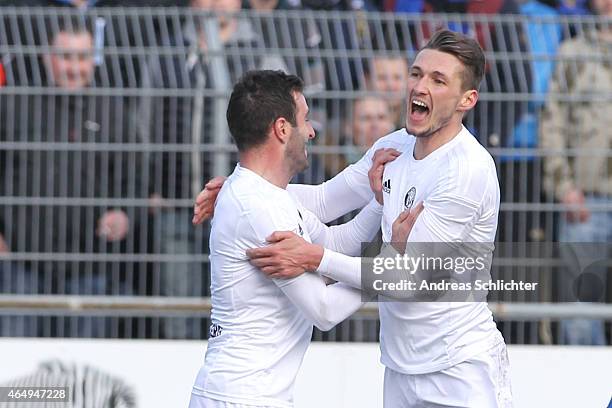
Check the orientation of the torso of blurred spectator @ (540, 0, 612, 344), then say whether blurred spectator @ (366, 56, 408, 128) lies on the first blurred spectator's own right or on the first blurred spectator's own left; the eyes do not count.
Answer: on the first blurred spectator's own right

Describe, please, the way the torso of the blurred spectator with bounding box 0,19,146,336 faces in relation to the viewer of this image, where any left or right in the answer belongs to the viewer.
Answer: facing the viewer

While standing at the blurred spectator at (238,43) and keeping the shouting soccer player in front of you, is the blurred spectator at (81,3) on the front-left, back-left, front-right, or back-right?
back-right

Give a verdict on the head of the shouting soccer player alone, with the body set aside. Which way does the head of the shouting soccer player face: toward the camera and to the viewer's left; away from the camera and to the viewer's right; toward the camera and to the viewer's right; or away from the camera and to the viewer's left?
toward the camera and to the viewer's left

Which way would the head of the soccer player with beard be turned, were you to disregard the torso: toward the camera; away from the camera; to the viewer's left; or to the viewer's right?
to the viewer's right

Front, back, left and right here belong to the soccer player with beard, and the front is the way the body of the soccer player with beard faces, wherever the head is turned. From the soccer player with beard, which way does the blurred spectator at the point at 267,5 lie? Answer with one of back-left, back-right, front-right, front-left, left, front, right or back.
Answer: left

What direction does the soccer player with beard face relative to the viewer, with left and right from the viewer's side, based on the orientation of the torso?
facing to the right of the viewer

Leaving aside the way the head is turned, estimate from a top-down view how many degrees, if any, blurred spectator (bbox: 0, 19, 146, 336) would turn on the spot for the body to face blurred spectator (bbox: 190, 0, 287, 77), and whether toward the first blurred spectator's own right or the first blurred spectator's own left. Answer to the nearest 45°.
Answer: approximately 90° to the first blurred spectator's own left

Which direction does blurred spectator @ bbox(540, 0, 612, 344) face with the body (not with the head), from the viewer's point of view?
toward the camera

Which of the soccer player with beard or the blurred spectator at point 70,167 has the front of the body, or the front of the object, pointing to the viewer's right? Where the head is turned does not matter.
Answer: the soccer player with beard
